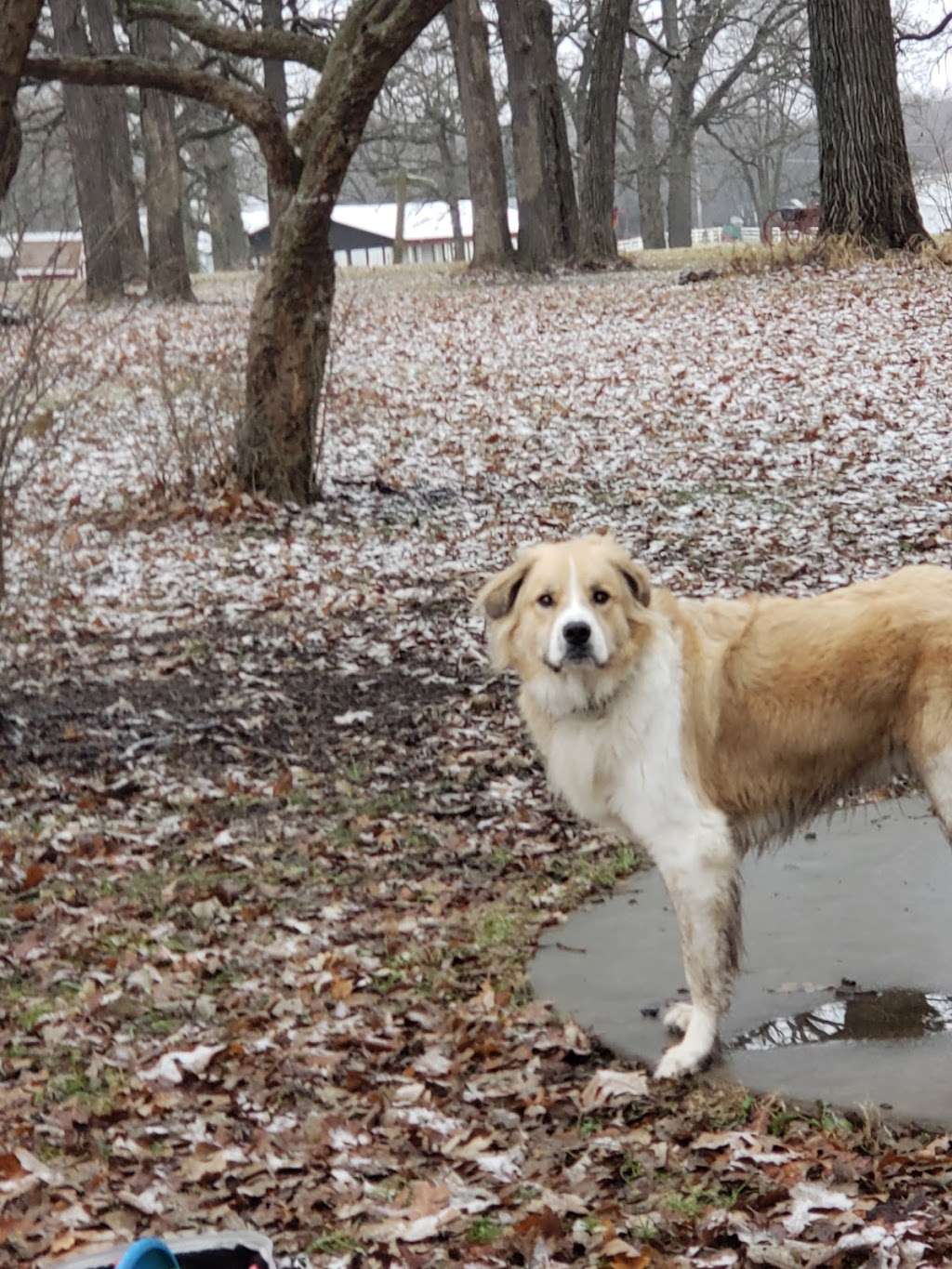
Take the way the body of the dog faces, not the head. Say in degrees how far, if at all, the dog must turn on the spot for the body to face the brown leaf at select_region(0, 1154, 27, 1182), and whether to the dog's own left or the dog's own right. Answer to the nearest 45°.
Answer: approximately 45° to the dog's own left

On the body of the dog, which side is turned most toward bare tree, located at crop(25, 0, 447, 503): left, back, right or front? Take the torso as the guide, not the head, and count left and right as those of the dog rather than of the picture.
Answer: right

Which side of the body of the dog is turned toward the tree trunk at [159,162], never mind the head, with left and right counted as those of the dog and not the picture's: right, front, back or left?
right

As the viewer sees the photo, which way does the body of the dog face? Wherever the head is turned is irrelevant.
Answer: to the viewer's left

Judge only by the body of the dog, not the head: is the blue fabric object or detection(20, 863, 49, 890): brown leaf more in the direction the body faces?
the brown leaf

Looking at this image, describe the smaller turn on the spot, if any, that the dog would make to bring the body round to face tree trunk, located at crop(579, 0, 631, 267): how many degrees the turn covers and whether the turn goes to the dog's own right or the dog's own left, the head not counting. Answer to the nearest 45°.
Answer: approximately 90° to the dog's own right

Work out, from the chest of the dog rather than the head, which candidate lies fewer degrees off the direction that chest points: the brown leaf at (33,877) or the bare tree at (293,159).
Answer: the brown leaf

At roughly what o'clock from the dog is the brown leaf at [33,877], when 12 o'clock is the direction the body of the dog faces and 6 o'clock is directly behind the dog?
The brown leaf is roughly at 1 o'clock from the dog.
